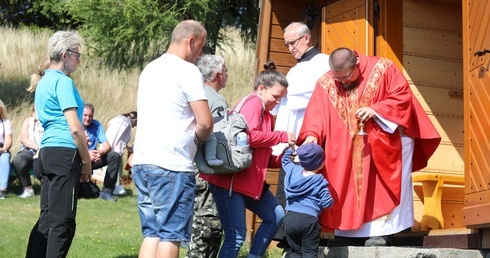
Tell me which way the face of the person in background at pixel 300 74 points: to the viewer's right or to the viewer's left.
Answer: to the viewer's left

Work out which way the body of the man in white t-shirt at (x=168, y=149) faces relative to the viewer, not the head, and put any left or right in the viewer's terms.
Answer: facing away from the viewer and to the right of the viewer

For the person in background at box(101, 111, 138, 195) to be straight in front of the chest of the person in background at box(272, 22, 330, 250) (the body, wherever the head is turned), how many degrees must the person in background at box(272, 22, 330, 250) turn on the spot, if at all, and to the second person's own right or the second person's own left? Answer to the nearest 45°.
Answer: approximately 90° to the second person's own right

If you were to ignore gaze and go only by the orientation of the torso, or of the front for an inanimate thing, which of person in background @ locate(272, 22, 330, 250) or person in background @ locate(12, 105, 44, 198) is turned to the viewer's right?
person in background @ locate(12, 105, 44, 198)

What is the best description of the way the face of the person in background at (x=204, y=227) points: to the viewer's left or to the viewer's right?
to the viewer's right

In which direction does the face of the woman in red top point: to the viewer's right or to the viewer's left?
to the viewer's right

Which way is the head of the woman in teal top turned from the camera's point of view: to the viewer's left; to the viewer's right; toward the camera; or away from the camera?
to the viewer's right
